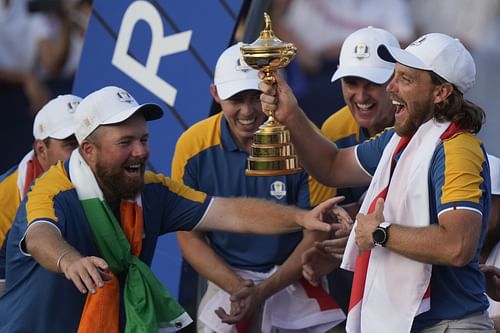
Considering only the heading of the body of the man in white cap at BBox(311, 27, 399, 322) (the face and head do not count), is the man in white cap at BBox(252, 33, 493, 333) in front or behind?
in front

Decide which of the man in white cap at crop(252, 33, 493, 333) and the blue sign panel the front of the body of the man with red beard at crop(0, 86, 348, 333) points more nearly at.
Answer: the man in white cap

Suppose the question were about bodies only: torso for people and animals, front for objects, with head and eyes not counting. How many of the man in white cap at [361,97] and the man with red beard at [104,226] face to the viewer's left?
0

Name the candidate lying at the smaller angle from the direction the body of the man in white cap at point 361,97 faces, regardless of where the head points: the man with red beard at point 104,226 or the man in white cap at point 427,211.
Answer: the man in white cap

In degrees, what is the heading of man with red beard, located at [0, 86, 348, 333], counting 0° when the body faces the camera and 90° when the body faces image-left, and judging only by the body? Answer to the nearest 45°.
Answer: approximately 315°

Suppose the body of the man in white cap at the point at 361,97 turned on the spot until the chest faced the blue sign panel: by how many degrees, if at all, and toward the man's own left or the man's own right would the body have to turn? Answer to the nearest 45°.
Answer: approximately 135° to the man's own right

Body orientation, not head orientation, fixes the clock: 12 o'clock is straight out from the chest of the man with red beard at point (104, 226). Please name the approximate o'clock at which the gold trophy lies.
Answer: The gold trophy is roughly at 11 o'clock from the man with red beard.

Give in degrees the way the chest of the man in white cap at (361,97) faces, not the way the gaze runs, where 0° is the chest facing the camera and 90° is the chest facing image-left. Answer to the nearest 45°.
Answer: approximately 0°

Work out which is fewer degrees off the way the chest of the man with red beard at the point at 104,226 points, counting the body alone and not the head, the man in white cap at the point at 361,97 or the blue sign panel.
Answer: the man in white cap
